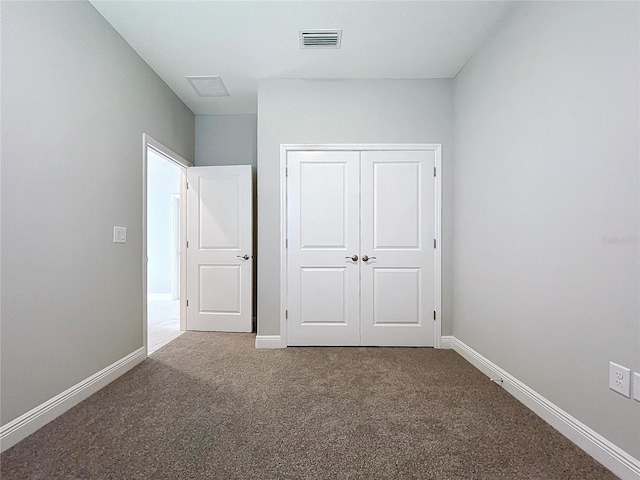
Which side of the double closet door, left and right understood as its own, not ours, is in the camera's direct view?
front

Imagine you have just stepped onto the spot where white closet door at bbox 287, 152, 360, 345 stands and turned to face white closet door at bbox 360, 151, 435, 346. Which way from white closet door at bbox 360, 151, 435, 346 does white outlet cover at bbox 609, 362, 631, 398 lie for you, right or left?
right

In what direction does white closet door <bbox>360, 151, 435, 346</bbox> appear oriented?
toward the camera

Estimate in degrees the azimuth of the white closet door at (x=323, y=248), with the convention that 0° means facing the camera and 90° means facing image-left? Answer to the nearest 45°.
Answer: approximately 0°

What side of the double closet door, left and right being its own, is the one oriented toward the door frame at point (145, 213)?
right

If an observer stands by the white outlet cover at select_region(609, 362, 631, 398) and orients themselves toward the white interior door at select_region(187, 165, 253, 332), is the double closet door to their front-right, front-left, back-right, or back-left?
front-right

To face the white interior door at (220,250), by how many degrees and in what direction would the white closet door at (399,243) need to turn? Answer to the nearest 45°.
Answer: approximately 90° to its right

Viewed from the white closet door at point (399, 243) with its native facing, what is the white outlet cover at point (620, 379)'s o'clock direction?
The white outlet cover is roughly at 11 o'clock from the white closet door.

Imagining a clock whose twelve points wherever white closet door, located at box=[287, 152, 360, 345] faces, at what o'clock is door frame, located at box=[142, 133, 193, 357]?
The door frame is roughly at 3 o'clock from the white closet door.

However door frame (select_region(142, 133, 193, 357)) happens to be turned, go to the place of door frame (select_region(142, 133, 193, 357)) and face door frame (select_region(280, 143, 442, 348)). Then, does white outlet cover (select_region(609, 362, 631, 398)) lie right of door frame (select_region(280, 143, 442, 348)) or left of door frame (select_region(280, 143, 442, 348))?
right

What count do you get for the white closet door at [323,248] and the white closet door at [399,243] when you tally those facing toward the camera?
2

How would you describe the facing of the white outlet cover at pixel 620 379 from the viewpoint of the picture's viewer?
facing the viewer and to the left of the viewer

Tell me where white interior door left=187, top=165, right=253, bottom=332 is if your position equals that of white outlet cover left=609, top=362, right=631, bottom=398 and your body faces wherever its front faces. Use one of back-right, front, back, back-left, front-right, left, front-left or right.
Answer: front-right

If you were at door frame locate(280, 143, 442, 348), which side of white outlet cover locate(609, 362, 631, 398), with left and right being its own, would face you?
right
